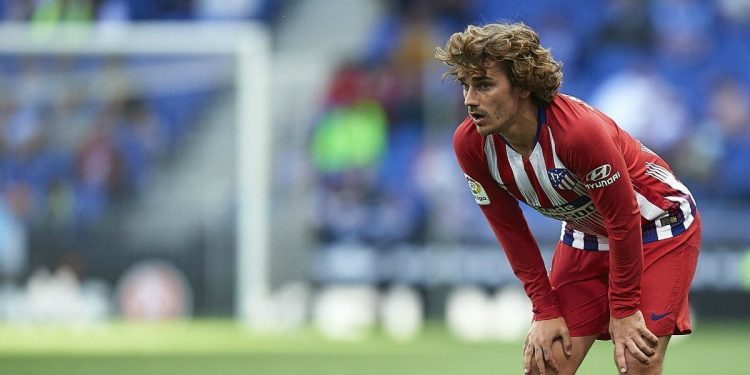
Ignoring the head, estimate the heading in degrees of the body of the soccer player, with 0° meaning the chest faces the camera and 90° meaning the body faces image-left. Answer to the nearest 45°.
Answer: approximately 45°
